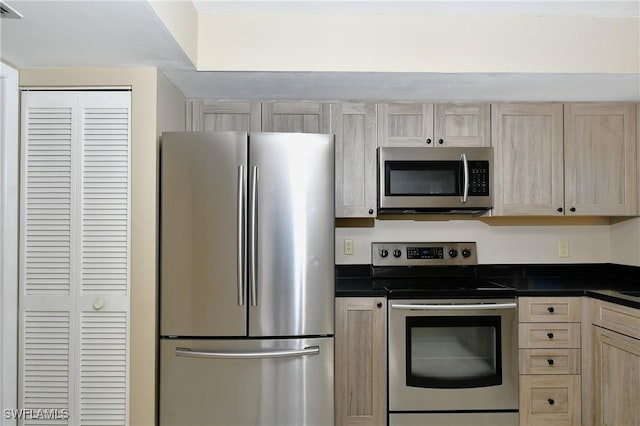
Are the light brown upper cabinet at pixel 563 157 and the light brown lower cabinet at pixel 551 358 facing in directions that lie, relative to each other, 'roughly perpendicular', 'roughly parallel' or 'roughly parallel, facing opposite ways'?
roughly parallel

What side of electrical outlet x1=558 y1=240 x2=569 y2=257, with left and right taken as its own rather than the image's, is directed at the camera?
front

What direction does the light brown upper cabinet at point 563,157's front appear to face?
toward the camera

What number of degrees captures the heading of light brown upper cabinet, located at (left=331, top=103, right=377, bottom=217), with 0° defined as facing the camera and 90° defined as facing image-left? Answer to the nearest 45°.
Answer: approximately 0°

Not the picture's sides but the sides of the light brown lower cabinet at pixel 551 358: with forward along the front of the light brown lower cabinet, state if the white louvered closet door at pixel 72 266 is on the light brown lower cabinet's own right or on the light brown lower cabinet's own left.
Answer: on the light brown lower cabinet's own right

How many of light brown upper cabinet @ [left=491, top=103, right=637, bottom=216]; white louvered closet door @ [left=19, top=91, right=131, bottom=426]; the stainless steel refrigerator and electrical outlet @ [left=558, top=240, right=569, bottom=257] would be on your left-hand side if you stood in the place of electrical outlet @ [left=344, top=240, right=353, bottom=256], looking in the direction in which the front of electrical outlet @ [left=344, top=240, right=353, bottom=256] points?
2

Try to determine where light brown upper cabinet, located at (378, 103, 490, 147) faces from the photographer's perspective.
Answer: facing the viewer

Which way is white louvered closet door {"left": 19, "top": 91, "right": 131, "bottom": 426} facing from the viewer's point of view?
toward the camera

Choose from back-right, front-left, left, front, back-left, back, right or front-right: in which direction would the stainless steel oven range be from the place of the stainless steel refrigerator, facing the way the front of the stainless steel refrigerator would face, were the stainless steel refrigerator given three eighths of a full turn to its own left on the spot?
front-right

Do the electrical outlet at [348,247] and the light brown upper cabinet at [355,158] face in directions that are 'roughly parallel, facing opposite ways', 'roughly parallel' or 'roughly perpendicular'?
roughly parallel

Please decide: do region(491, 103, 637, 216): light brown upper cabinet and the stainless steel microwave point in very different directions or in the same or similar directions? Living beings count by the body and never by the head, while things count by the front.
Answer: same or similar directions

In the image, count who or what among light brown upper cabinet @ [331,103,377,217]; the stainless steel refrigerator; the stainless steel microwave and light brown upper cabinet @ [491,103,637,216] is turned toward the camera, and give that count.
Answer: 4
